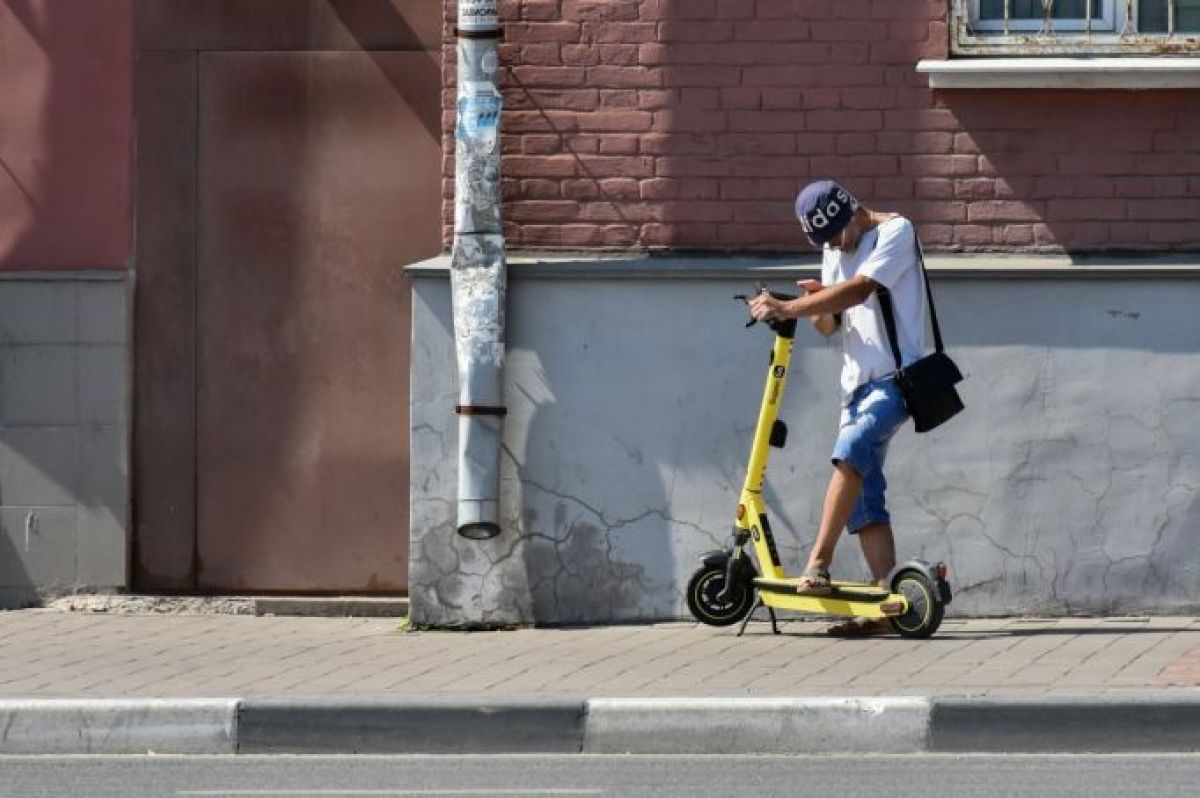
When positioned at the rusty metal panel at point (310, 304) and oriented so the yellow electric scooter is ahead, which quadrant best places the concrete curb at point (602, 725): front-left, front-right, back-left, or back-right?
front-right

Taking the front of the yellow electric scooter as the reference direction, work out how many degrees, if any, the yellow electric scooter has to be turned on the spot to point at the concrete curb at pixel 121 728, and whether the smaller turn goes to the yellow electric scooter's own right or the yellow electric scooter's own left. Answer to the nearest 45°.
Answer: approximately 45° to the yellow electric scooter's own left

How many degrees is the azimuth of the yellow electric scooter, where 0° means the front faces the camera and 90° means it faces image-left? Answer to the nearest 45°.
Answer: approximately 90°

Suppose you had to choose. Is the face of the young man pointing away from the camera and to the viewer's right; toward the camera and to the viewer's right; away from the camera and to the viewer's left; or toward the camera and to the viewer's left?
toward the camera and to the viewer's left
